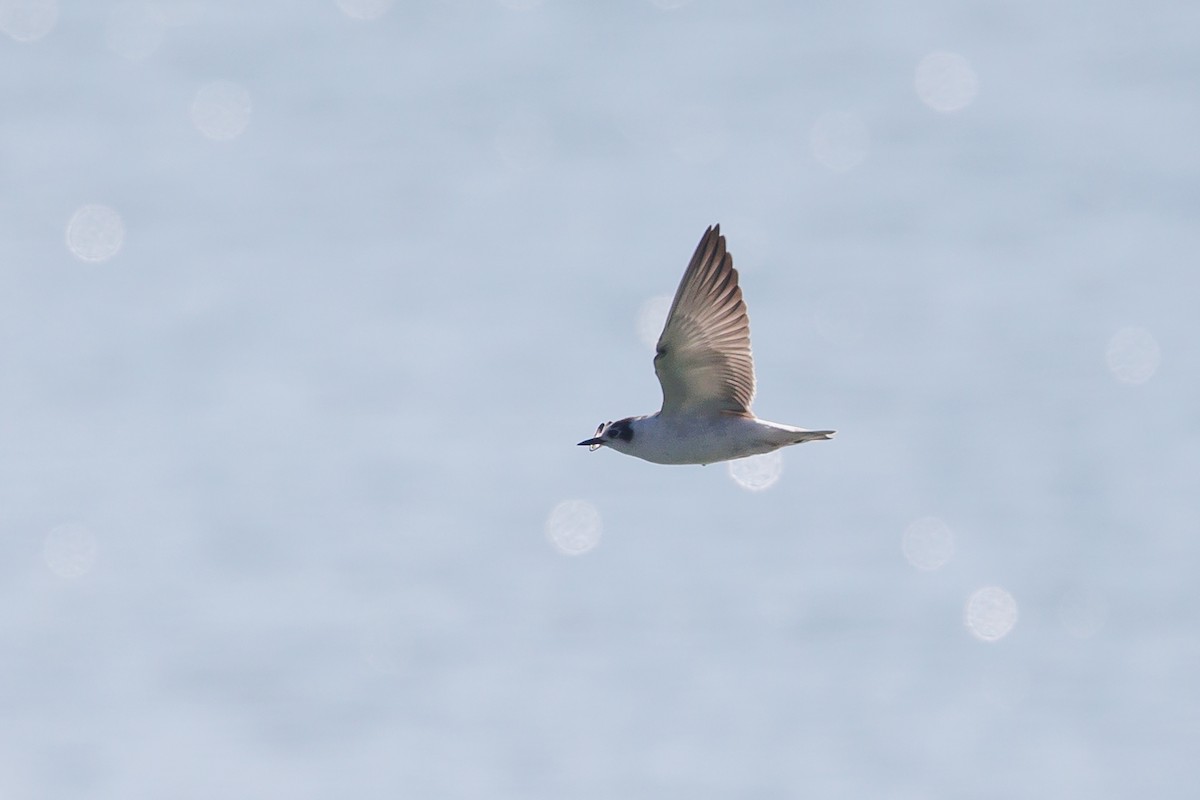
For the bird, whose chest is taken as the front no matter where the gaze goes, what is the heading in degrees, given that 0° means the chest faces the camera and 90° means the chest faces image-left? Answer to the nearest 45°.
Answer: approximately 90°
